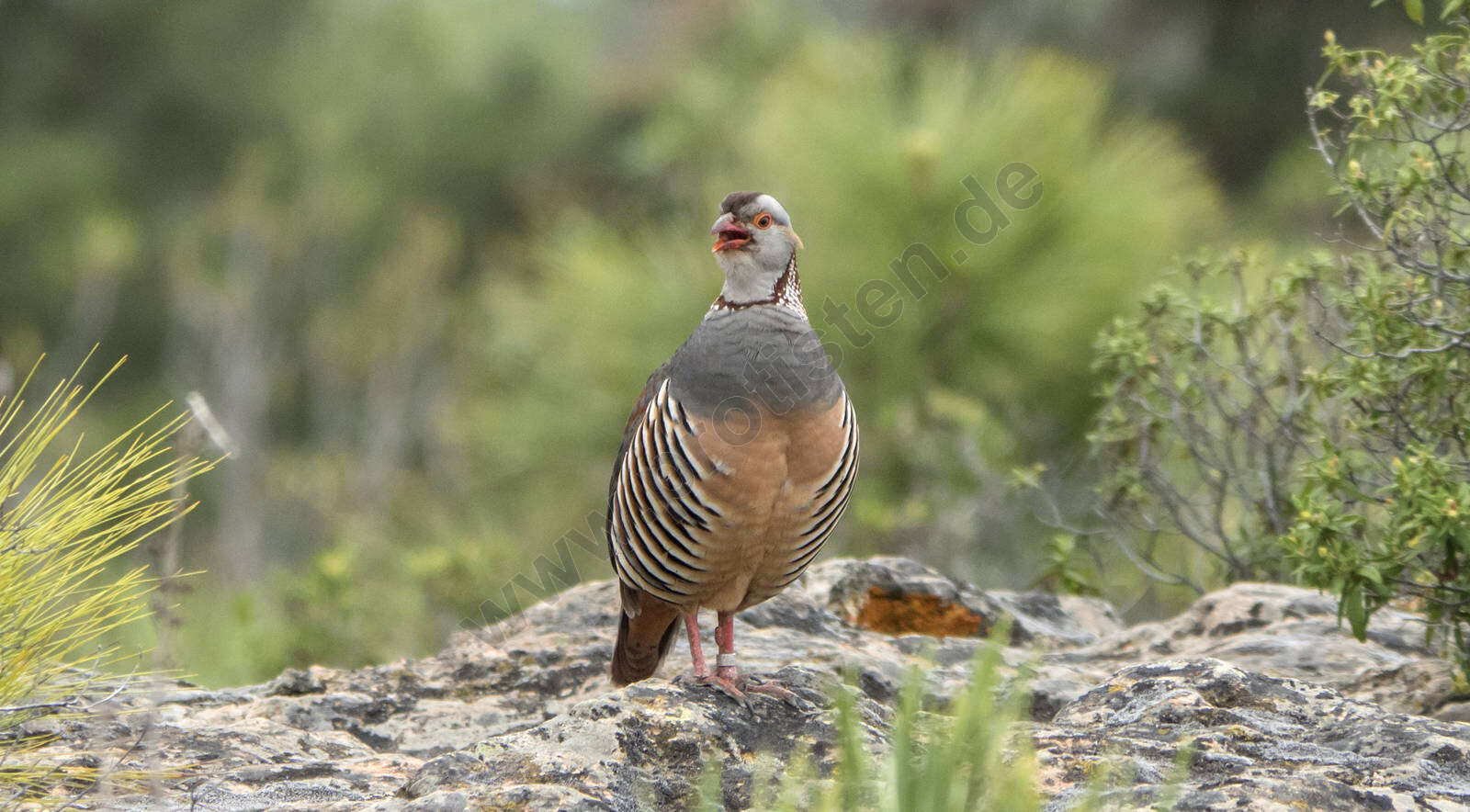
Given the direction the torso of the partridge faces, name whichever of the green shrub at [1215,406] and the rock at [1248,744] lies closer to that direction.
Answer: the rock

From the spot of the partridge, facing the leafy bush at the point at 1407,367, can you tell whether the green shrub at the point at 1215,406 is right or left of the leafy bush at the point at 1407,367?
left

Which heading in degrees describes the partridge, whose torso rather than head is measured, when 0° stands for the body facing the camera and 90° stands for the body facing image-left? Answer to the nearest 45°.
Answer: approximately 315°

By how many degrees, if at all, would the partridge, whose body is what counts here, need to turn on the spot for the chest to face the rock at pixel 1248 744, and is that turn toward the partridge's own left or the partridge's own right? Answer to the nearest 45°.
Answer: approximately 45° to the partridge's own left

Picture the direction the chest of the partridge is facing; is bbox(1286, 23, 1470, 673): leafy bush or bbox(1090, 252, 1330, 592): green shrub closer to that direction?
the leafy bush

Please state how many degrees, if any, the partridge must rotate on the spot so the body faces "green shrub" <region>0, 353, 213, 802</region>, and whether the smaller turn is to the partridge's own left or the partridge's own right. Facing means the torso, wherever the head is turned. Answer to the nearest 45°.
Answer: approximately 135° to the partridge's own right

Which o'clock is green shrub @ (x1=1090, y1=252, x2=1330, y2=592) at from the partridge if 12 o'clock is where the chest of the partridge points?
The green shrub is roughly at 9 o'clock from the partridge.

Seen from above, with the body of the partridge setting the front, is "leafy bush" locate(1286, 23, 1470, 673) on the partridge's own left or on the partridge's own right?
on the partridge's own left
